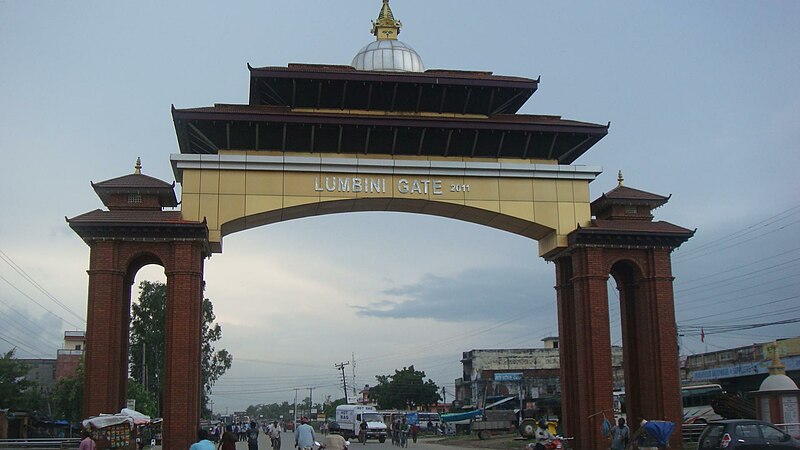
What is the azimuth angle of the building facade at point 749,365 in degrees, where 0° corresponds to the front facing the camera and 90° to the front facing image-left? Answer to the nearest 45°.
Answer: approximately 45°

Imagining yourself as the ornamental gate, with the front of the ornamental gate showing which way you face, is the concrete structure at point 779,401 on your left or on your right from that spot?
on your left

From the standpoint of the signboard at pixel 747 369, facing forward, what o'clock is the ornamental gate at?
The ornamental gate is roughly at 11 o'clock from the signboard.

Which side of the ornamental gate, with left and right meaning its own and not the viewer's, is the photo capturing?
front

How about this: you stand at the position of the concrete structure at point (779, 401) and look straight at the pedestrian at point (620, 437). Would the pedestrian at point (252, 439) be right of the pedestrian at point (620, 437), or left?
right

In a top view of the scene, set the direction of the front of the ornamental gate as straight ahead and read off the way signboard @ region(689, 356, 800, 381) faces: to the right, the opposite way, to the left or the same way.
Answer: to the right

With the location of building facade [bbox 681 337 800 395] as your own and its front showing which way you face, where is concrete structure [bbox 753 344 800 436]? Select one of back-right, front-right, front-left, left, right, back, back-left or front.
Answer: front-left
